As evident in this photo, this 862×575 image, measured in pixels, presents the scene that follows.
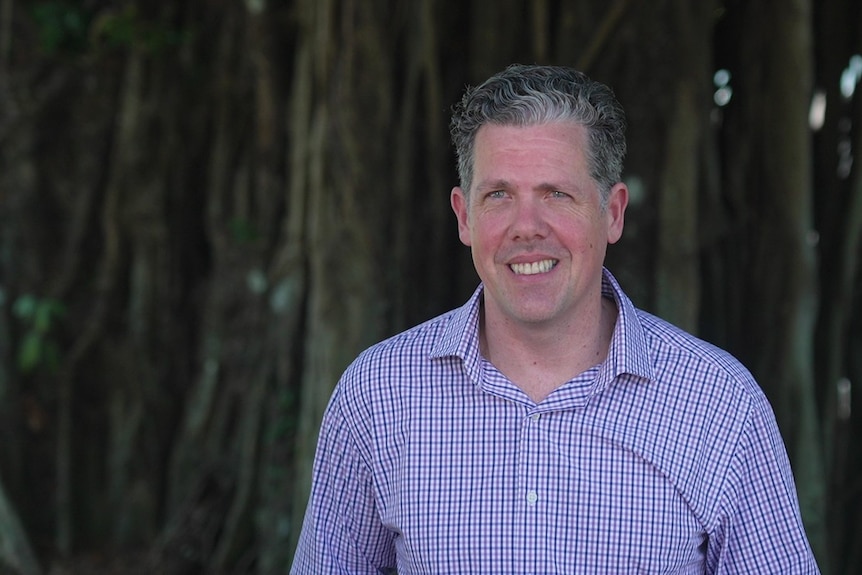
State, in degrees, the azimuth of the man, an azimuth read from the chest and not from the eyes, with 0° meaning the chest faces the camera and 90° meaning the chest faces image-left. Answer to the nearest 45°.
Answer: approximately 0°
